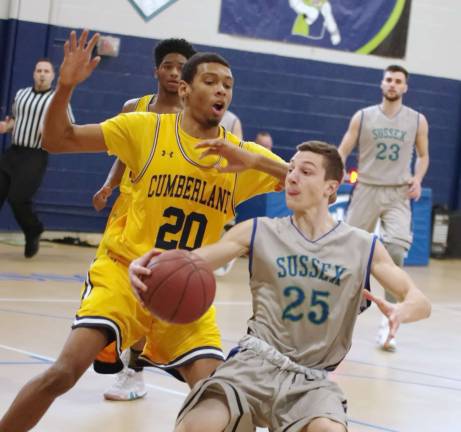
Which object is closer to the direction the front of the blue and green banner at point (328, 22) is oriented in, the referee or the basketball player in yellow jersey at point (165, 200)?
the basketball player in yellow jersey

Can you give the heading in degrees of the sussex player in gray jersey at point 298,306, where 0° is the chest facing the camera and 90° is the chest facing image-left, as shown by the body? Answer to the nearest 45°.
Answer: approximately 0°

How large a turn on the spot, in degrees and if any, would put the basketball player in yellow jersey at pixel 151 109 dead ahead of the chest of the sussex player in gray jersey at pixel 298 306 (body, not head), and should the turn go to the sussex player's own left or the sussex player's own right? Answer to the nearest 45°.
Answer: approximately 135° to the sussex player's own right

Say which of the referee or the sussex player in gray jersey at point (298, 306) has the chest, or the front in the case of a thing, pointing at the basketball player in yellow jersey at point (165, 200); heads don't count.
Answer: the referee

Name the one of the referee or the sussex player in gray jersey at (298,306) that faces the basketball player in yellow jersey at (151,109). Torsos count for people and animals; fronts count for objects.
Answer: the referee

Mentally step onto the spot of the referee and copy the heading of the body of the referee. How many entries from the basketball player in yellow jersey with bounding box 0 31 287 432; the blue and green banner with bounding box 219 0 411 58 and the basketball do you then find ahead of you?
2

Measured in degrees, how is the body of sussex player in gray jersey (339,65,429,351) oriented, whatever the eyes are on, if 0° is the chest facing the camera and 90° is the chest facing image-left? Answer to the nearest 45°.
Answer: approximately 0°

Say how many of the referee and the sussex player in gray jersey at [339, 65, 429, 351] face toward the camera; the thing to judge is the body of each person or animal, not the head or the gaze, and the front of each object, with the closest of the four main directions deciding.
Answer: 2

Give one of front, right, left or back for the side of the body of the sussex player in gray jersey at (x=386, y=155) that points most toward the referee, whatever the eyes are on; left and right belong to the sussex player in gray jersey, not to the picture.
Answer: right

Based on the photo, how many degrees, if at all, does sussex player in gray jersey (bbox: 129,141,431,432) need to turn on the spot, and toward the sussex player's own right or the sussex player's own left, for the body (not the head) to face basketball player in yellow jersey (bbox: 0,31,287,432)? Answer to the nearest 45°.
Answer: approximately 135° to the sussex player's own right

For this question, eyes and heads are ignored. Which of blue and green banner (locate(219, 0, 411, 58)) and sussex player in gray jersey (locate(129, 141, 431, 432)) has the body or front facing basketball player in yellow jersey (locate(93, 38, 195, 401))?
the blue and green banner
